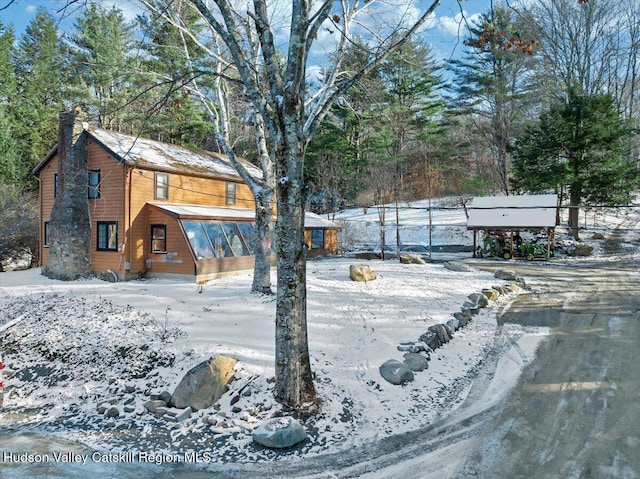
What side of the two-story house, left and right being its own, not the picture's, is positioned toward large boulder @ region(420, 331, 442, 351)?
front

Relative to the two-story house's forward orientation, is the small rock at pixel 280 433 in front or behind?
in front

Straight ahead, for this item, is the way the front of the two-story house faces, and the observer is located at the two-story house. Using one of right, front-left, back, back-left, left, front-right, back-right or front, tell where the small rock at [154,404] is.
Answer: front-right

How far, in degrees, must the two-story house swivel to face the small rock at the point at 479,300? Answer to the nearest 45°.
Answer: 0° — it already faces it

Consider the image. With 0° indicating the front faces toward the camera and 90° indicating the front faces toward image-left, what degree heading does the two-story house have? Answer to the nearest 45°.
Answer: approximately 315°

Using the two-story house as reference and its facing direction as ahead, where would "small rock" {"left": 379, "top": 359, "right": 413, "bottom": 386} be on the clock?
The small rock is roughly at 1 o'clock from the two-story house.

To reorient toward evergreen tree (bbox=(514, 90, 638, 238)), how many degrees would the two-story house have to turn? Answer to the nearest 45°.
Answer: approximately 45° to its left

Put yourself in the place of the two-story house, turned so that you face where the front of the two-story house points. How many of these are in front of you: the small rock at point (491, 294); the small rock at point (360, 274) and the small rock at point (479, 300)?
3

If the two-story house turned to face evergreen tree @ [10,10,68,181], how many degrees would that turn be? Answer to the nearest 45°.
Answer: approximately 180°

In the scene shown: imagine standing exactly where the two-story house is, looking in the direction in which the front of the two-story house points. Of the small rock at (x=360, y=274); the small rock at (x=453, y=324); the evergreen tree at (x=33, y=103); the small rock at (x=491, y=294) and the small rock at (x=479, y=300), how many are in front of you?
4

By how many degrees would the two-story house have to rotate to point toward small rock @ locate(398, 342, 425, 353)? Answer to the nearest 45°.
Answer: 0° — it already faces it

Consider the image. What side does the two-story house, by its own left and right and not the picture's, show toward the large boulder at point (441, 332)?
front
